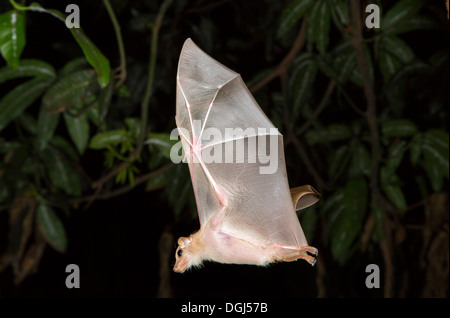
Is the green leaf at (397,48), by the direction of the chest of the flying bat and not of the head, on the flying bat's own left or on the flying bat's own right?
on the flying bat's own right

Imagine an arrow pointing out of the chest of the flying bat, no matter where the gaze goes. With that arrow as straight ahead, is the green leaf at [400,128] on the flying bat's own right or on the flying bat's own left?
on the flying bat's own right

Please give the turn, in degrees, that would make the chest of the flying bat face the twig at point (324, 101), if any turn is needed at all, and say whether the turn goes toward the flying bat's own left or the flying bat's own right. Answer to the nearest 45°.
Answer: approximately 90° to the flying bat's own right

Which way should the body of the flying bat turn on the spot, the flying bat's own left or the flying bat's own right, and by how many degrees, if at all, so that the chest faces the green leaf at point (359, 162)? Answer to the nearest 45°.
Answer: approximately 90° to the flying bat's own right

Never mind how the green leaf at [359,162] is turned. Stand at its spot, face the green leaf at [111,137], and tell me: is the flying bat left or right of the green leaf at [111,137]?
left

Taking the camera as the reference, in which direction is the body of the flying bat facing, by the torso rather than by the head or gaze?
to the viewer's left

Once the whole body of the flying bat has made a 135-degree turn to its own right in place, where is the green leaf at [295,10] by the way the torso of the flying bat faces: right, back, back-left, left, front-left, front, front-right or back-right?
front-left

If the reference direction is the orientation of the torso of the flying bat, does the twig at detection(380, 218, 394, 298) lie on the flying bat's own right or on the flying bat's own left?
on the flying bat's own right
